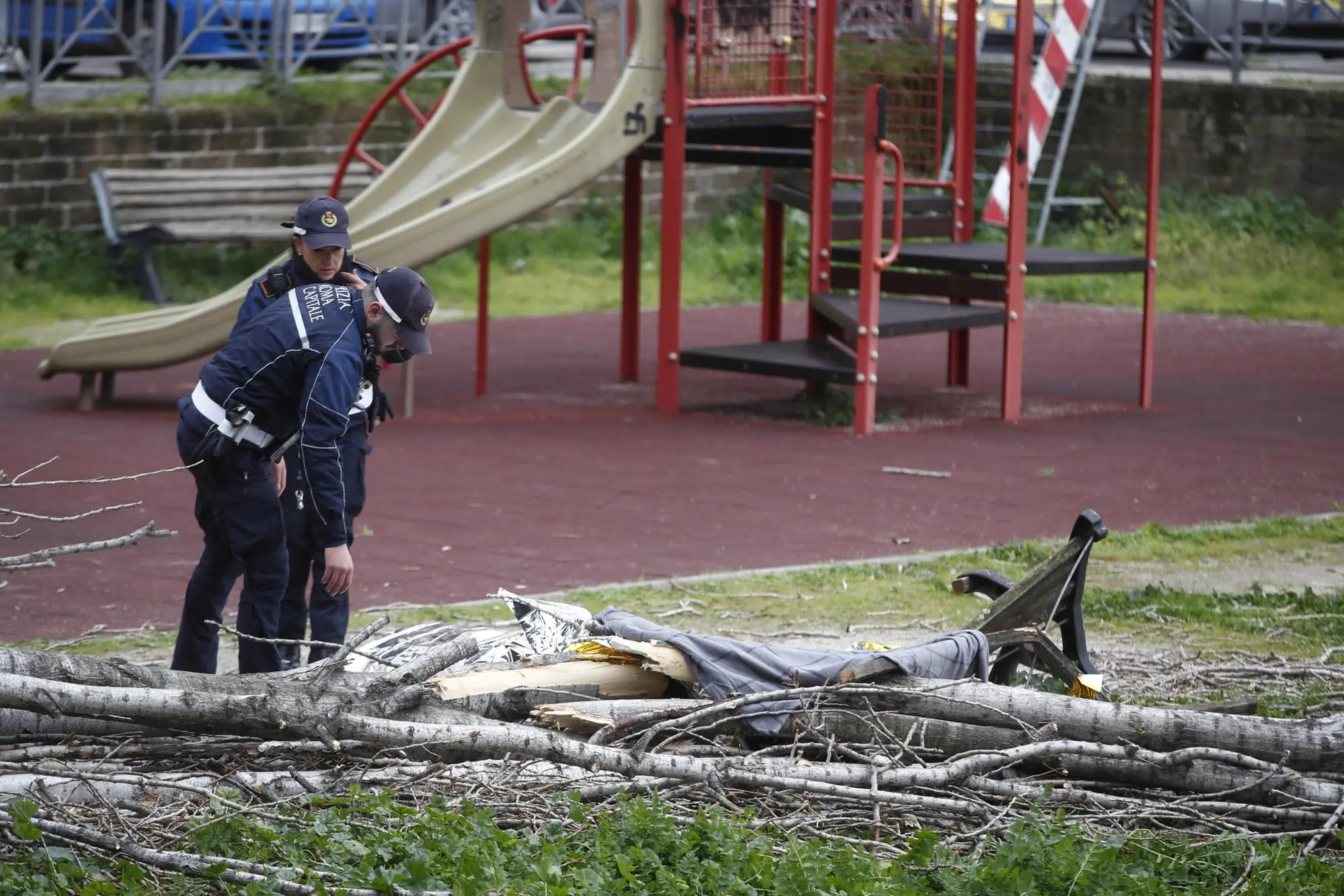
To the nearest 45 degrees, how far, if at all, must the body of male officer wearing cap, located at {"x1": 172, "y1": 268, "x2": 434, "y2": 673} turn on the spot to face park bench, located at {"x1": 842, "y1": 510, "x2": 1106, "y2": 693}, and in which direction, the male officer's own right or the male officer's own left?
0° — they already face it

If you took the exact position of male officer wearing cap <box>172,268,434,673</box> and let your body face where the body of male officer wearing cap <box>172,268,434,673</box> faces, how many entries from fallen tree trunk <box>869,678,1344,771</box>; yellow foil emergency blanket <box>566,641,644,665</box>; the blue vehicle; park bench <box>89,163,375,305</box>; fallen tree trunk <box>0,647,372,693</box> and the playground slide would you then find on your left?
3

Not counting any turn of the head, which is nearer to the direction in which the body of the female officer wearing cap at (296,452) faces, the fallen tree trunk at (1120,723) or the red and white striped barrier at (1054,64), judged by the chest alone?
the fallen tree trunk

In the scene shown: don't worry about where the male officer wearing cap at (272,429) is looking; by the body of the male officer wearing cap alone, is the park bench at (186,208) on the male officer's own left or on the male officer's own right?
on the male officer's own left

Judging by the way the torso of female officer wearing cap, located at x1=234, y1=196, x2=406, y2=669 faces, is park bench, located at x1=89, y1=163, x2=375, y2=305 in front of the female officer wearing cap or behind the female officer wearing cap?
behind

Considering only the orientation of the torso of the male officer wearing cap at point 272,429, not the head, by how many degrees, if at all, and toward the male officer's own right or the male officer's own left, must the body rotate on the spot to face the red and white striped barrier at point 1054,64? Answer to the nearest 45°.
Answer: approximately 45° to the male officer's own left

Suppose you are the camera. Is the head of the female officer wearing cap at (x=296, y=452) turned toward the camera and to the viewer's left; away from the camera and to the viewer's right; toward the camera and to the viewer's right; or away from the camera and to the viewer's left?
toward the camera and to the viewer's right

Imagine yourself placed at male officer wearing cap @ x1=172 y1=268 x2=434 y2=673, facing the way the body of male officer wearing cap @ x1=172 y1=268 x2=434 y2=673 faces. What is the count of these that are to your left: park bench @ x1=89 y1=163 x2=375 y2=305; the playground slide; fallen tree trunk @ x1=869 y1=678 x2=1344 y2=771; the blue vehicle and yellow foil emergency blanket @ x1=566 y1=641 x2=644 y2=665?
3

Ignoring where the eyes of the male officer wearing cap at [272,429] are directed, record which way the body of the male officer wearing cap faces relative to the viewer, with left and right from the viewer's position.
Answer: facing to the right of the viewer

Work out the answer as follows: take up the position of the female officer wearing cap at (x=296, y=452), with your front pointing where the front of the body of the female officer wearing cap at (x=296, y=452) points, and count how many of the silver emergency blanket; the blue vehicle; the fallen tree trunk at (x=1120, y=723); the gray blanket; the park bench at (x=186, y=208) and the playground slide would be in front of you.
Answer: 3

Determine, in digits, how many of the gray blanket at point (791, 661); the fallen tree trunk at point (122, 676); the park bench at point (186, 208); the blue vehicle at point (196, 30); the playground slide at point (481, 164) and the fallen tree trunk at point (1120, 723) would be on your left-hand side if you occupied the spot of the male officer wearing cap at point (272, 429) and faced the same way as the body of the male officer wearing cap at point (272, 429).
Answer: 3

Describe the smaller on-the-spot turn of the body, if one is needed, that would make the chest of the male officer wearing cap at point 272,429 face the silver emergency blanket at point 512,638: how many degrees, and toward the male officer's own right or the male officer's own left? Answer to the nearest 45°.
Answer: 0° — they already face it

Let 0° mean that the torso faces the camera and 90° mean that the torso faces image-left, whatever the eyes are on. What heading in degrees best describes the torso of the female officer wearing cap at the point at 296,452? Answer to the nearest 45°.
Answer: approximately 315°
